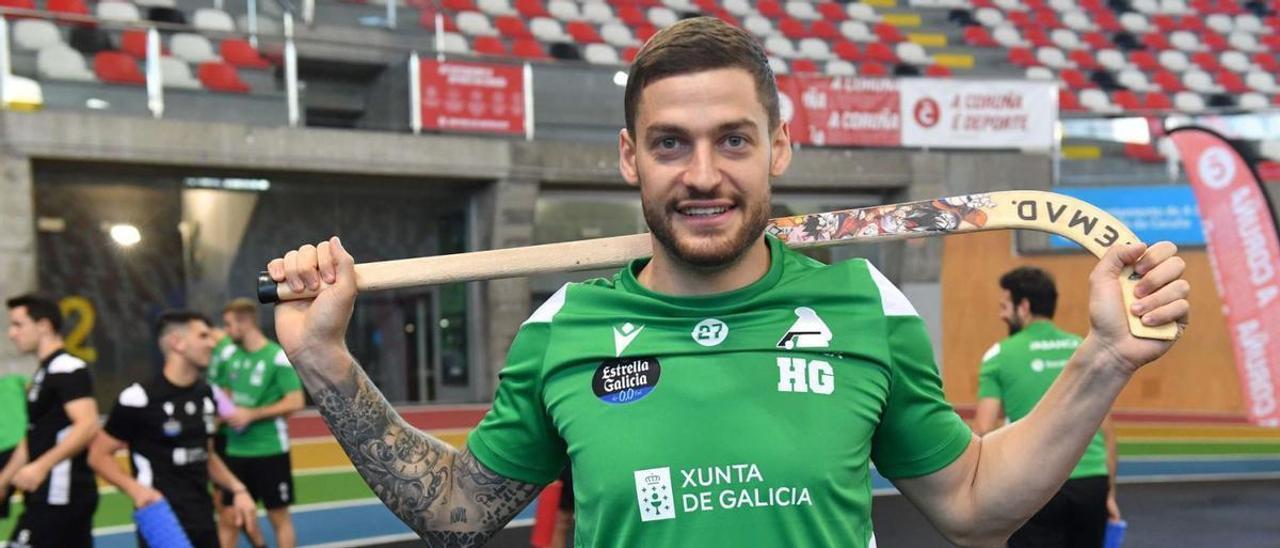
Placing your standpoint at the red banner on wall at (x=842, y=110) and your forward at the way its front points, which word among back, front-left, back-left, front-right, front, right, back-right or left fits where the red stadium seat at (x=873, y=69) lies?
back

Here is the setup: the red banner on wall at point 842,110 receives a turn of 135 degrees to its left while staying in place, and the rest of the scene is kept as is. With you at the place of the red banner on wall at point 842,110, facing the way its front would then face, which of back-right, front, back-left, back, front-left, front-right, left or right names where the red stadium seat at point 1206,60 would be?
front
